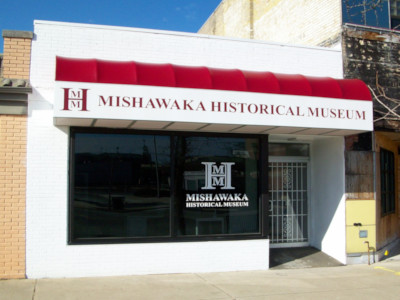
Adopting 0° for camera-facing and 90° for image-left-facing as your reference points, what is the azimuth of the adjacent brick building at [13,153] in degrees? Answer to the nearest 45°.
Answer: approximately 0°

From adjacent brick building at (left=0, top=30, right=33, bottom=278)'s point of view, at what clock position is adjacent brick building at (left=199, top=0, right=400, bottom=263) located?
adjacent brick building at (left=199, top=0, right=400, bottom=263) is roughly at 9 o'clock from adjacent brick building at (left=0, top=30, right=33, bottom=278).

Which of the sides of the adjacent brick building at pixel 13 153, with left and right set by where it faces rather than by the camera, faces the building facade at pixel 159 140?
left
